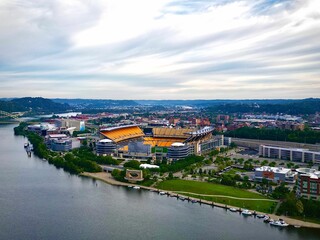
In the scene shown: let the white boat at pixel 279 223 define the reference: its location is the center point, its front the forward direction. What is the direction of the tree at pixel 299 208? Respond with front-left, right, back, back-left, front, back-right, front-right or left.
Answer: front-left

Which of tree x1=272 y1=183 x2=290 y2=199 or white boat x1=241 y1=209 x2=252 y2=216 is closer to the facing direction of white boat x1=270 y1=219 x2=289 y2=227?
the white boat

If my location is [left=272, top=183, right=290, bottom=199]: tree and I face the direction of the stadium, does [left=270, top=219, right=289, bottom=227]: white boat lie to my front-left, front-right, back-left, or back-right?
back-left
